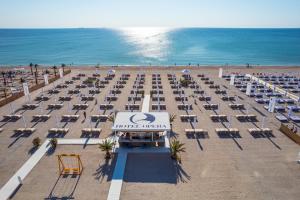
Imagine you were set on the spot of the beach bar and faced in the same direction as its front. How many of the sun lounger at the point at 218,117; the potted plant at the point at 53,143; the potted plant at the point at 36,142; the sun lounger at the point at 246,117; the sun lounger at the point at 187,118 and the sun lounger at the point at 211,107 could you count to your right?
2

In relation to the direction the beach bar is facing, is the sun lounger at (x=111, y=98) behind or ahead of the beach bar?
behind

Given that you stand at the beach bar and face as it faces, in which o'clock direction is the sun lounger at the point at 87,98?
The sun lounger is roughly at 5 o'clock from the beach bar.

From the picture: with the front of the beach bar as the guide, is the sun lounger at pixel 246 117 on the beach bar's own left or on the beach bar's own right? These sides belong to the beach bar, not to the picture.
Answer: on the beach bar's own left

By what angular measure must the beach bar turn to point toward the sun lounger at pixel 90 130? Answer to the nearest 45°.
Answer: approximately 135° to its right

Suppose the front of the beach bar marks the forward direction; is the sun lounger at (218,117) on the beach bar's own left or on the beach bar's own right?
on the beach bar's own left

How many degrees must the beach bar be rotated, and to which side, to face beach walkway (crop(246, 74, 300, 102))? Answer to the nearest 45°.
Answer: approximately 135° to its left

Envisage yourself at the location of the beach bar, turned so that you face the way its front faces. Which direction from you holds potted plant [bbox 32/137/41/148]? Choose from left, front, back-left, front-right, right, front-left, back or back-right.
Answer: right

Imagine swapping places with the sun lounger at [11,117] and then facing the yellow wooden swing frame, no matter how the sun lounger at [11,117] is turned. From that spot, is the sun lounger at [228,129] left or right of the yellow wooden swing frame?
left

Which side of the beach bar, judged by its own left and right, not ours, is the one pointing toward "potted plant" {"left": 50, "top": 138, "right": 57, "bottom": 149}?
right

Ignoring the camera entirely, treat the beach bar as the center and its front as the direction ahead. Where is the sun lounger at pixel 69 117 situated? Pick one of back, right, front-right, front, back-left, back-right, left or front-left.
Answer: back-right

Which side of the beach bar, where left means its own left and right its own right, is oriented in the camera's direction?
front

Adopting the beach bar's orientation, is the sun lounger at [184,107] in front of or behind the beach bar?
behind

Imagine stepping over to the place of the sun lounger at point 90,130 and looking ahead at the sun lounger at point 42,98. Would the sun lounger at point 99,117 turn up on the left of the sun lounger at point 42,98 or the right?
right

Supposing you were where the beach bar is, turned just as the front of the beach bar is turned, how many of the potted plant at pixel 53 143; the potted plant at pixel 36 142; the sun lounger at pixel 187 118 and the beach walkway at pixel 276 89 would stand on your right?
2
